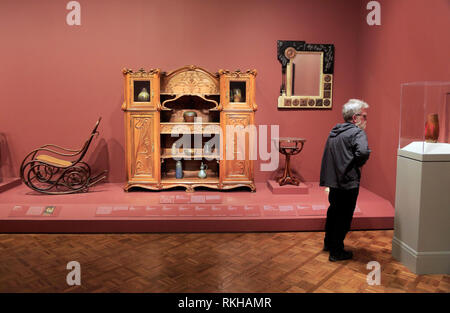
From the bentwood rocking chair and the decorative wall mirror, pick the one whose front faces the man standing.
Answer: the decorative wall mirror

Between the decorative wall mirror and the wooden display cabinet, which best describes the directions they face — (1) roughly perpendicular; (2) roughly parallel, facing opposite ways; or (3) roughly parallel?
roughly parallel

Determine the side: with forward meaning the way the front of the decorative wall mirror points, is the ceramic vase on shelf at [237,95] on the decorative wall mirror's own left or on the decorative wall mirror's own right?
on the decorative wall mirror's own right

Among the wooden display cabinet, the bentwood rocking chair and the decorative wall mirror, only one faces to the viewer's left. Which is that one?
the bentwood rocking chair

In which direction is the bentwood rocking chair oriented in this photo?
to the viewer's left

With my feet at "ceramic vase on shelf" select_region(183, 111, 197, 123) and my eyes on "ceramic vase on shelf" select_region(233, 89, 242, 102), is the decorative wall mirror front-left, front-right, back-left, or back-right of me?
front-left

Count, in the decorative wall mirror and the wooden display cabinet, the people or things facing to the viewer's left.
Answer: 0

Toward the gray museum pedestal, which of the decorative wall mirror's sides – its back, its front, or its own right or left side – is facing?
front

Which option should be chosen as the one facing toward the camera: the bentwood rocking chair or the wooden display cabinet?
the wooden display cabinet

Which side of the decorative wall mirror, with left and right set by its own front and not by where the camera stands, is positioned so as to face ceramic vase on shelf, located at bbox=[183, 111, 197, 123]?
right

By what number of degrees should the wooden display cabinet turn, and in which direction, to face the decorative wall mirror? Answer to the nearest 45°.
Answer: approximately 90° to its left

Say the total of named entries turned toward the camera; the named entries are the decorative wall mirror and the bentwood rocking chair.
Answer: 1

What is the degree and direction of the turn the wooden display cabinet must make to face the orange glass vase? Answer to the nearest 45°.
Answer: approximately 45° to its left

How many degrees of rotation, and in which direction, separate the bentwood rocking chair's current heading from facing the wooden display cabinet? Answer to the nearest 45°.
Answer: approximately 180°

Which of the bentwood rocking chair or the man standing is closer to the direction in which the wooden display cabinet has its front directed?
the man standing

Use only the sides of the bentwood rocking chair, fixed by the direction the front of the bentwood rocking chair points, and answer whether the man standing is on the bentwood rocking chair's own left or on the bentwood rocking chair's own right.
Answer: on the bentwood rocking chair's own left

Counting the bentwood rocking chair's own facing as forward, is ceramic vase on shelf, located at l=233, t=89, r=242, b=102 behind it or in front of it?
behind

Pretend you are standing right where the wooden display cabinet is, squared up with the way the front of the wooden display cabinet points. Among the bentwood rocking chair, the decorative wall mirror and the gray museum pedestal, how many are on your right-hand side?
1

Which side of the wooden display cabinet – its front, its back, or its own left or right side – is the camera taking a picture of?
front
